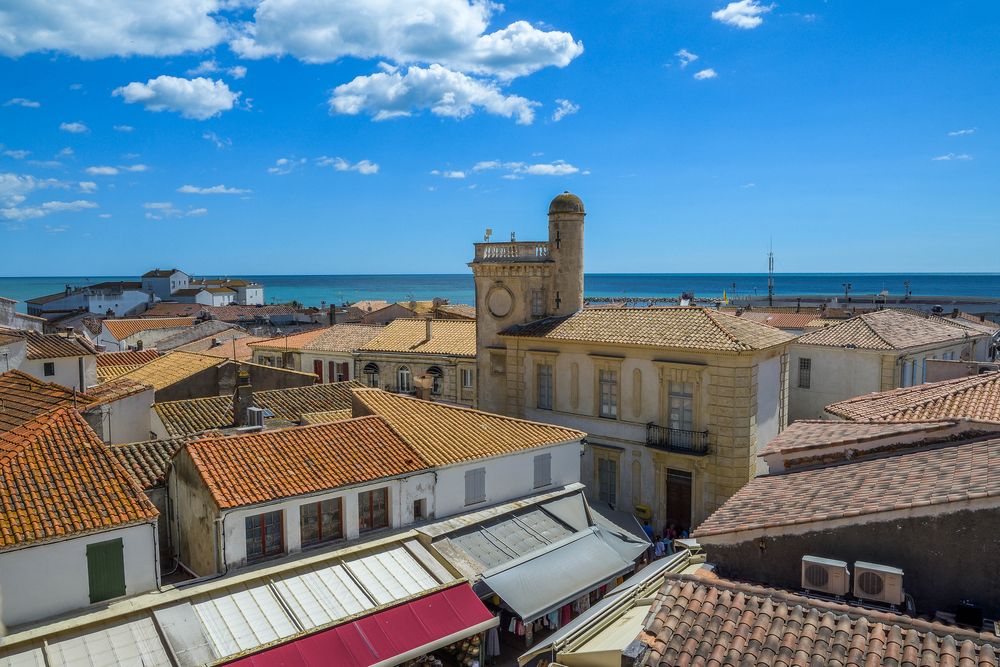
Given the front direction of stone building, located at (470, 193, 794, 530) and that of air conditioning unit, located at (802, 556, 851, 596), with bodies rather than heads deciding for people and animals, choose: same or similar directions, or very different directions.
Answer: same or similar directions

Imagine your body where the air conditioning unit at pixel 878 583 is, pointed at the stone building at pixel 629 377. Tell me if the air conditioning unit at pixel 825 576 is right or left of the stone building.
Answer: left

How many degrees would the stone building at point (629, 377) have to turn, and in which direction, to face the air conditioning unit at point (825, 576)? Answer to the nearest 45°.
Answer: approximately 45° to its left

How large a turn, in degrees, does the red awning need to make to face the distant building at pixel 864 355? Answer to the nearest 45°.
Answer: approximately 90° to its left

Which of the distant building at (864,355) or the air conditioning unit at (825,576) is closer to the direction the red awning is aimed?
the air conditioning unit

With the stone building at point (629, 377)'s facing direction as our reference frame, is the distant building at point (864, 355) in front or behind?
behind

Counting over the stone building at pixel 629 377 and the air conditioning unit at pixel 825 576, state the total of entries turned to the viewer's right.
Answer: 0

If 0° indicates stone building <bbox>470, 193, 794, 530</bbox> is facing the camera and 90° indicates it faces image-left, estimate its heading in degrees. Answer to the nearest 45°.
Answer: approximately 45°

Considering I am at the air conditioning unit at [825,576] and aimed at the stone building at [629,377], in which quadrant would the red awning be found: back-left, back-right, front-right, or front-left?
front-left

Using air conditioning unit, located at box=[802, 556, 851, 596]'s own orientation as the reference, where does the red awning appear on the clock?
The red awning is roughly at 2 o'clock from the air conditioning unit.

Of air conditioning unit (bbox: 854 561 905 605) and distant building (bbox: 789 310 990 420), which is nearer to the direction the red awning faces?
the air conditioning unit

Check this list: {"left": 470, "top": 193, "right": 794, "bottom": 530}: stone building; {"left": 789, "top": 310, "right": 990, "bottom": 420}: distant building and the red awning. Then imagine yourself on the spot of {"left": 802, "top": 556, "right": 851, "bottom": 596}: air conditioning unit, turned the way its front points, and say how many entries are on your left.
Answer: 0

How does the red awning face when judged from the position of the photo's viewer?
facing the viewer and to the right of the viewer
